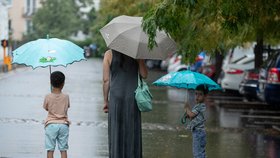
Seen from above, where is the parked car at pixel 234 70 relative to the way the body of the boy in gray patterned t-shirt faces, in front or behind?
behind

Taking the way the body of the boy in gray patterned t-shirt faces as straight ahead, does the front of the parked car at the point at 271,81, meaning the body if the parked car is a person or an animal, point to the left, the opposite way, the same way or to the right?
the opposite way

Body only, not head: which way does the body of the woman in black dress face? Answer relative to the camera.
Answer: away from the camera

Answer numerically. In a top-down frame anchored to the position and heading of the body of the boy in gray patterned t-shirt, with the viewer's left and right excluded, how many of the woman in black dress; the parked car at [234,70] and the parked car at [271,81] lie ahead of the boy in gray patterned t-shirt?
1

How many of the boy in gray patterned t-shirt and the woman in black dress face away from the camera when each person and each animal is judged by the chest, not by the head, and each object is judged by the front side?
1
